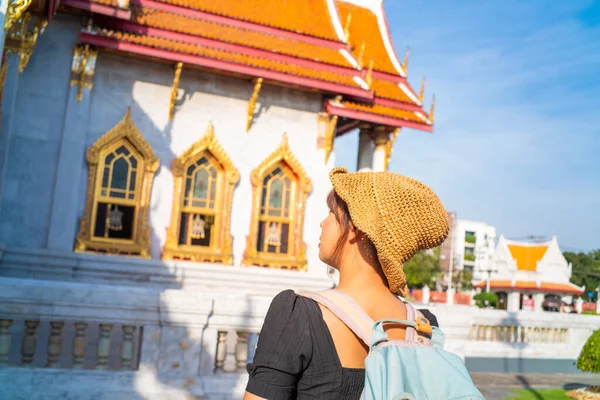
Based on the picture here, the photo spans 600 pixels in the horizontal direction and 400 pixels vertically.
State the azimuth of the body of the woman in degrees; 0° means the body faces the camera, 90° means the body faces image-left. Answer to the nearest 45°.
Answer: approximately 135°

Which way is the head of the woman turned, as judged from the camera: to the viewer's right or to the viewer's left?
to the viewer's left

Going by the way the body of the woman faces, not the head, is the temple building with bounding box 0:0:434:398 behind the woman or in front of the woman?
in front

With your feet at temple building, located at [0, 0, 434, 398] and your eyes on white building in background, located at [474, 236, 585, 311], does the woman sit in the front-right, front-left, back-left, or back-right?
back-right

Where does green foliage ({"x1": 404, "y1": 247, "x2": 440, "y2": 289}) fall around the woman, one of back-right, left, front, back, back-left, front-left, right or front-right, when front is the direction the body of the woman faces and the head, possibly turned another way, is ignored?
front-right

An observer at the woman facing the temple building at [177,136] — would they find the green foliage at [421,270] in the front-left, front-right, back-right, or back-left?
front-right

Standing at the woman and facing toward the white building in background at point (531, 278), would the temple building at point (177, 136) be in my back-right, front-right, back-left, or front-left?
front-left

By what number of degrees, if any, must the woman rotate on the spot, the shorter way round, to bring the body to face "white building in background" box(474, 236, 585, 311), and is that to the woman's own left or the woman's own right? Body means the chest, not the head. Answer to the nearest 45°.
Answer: approximately 45° to the woman's own right
